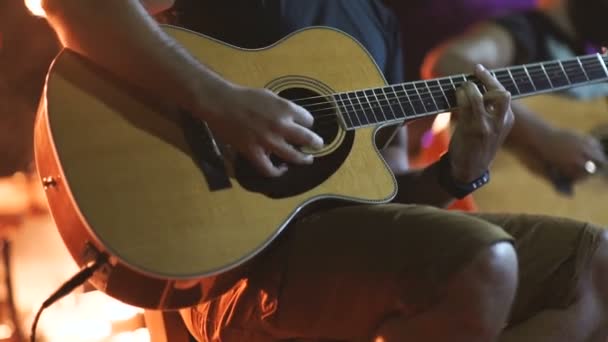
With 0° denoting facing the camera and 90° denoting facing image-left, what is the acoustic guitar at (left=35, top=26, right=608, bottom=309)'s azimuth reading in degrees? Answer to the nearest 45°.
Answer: approximately 0°
